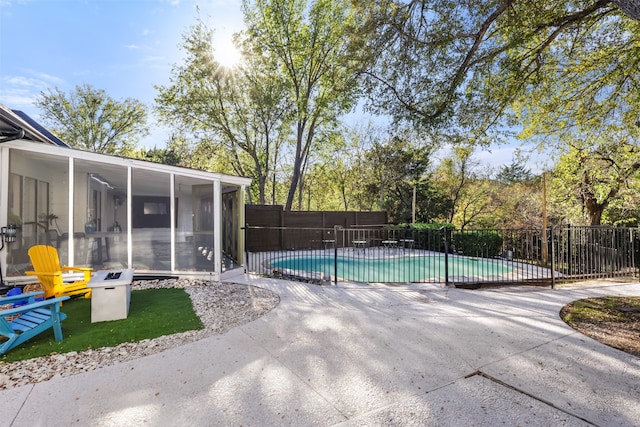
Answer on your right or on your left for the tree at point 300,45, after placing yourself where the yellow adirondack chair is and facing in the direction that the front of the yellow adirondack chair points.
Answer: on your left

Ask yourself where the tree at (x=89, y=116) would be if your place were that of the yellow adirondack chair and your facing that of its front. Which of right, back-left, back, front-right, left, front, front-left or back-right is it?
back-left

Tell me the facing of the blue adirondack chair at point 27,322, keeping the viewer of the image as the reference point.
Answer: facing away from the viewer and to the right of the viewer

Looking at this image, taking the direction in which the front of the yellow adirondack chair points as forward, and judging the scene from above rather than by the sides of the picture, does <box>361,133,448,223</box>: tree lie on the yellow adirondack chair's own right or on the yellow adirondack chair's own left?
on the yellow adirondack chair's own left

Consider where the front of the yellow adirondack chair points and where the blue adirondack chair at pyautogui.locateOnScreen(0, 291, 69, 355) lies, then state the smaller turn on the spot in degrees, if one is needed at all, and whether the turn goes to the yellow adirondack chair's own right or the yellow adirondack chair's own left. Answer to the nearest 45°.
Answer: approximately 45° to the yellow adirondack chair's own right

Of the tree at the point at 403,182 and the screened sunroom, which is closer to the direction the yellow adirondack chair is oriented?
the tree
